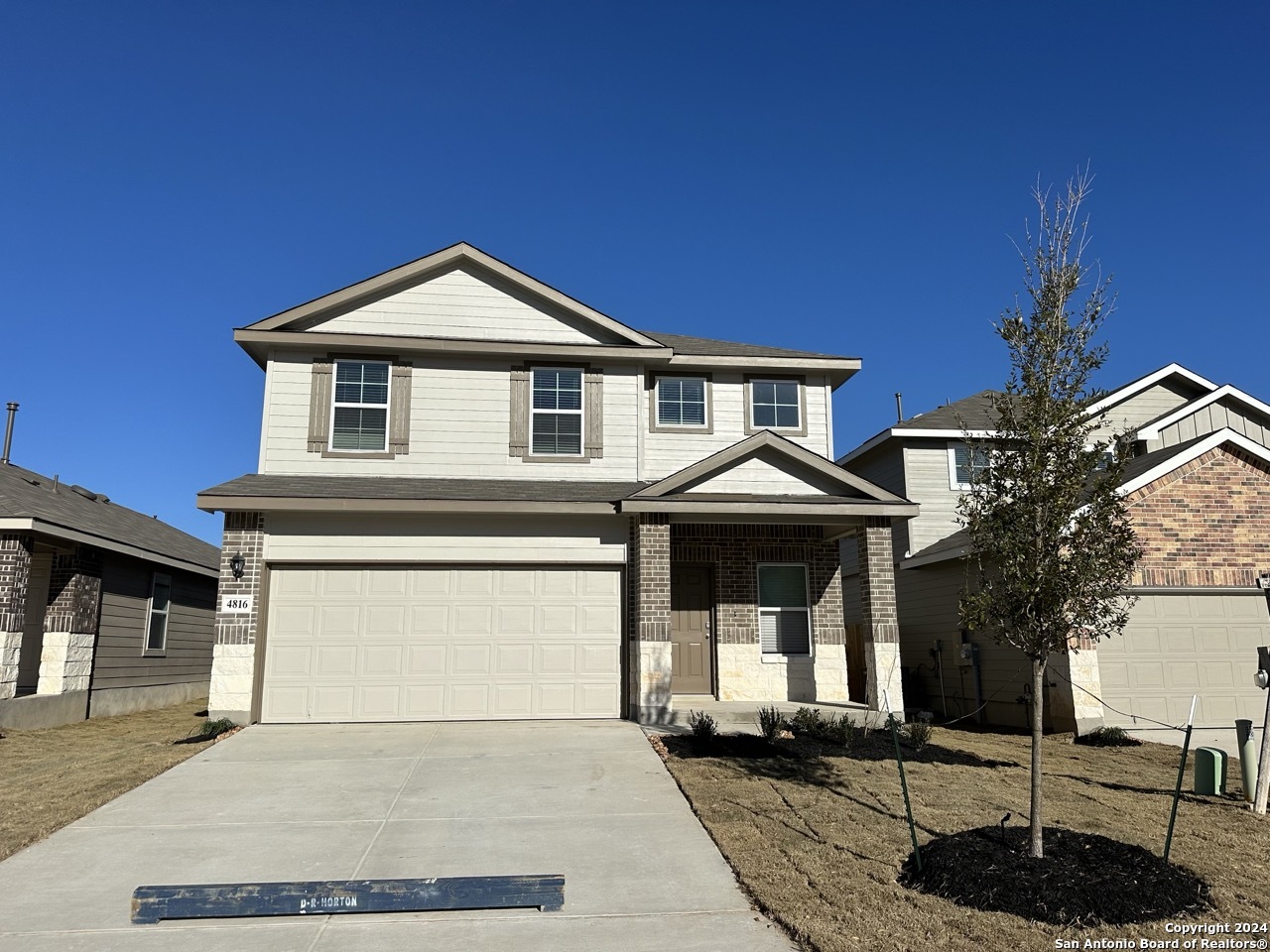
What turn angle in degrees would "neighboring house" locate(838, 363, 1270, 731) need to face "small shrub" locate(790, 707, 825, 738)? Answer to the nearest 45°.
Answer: approximately 45° to its right

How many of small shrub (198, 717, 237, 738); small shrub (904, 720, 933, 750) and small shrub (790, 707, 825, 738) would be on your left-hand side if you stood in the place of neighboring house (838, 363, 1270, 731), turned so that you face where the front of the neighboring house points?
0

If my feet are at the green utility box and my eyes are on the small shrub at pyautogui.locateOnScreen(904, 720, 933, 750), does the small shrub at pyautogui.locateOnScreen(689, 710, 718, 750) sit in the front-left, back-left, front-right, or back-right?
front-left

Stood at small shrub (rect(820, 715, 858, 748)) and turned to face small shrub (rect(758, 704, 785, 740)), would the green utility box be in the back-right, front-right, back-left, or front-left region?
back-left

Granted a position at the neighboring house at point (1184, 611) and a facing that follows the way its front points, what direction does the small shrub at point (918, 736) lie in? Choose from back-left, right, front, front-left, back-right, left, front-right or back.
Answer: front-right

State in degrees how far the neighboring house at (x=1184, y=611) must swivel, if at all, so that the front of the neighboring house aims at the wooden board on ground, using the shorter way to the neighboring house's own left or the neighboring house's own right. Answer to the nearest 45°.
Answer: approximately 45° to the neighboring house's own right

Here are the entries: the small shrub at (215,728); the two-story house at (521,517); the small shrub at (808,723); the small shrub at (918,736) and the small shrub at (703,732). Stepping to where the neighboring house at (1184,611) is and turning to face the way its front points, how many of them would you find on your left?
0

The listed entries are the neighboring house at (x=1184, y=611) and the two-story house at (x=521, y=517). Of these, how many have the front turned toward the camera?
2

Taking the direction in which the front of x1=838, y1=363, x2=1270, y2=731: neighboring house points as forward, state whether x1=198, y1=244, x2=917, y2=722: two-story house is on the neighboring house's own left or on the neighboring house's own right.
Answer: on the neighboring house's own right

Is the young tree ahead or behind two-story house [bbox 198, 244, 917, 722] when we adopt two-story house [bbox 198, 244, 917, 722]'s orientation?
ahead

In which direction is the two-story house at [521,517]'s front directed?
toward the camera

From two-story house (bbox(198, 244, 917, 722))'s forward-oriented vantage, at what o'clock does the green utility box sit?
The green utility box is roughly at 10 o'clock from the two-story house.

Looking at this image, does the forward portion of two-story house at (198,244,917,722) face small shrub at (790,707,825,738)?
no

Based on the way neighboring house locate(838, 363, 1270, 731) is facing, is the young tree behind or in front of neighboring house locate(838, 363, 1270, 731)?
in front

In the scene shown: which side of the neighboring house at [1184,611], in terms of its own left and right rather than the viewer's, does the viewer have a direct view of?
front

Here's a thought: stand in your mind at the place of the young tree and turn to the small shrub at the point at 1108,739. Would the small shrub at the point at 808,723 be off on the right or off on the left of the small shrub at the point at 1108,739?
left

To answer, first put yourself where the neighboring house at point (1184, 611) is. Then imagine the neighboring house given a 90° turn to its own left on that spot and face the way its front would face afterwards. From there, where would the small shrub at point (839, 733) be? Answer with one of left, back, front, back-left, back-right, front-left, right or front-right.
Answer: back-right

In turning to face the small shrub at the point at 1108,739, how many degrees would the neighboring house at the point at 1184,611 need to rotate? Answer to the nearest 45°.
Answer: approximately 45° to its right

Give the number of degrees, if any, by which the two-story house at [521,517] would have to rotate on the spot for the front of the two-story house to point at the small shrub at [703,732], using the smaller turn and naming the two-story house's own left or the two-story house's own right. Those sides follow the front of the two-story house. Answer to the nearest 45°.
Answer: approximately 45° to the two-story house's own left
